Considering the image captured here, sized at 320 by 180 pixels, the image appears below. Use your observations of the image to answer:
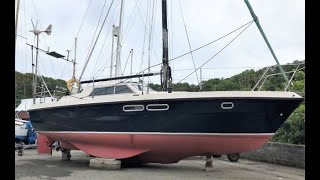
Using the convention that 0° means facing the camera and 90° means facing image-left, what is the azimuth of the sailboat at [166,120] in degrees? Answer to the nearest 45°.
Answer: approximately 270°

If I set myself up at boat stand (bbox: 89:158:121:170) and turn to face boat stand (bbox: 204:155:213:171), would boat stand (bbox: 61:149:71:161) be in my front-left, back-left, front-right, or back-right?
back-left

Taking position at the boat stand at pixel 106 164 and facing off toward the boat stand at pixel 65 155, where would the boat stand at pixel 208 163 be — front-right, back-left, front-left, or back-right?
back-right
